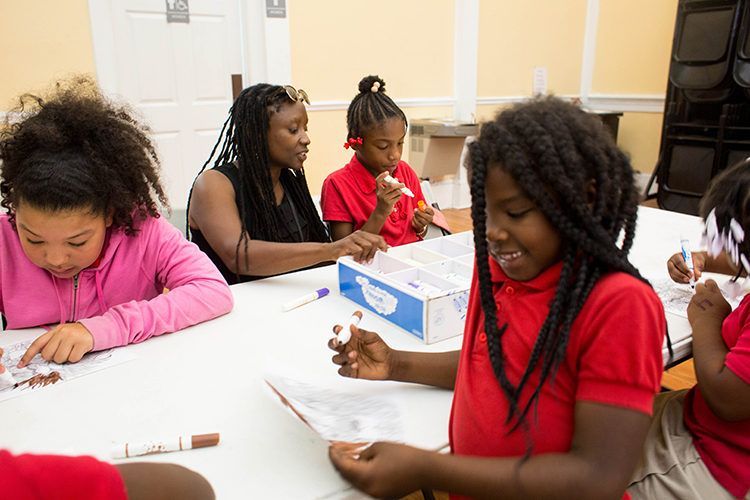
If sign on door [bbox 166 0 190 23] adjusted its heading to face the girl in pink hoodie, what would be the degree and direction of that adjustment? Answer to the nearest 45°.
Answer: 0° — it already faces them

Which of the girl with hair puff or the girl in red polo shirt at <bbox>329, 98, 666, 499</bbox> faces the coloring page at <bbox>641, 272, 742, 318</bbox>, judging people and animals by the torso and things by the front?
the girl with hair puff

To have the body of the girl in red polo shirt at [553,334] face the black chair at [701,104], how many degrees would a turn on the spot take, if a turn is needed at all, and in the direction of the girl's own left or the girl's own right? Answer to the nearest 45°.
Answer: approximately 135° to the girl's own right

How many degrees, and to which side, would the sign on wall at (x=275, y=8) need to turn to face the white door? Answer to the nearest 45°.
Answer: approximately 90° to its right

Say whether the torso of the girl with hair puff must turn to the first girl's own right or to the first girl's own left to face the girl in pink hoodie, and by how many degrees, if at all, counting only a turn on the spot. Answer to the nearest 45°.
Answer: approximately 90° to the first girl's own right

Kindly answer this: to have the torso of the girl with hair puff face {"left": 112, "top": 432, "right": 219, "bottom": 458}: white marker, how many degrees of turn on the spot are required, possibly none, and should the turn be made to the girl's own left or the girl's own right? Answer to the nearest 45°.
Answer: approximately 45° to the girl's own right
